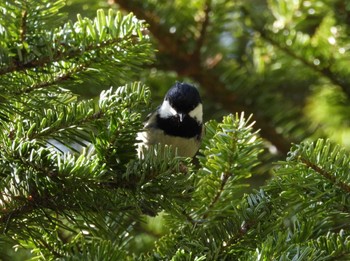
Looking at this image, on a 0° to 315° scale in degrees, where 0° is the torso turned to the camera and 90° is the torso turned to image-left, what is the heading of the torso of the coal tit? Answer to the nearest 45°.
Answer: approximately 0°
